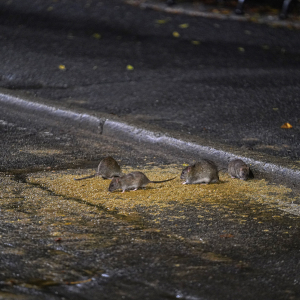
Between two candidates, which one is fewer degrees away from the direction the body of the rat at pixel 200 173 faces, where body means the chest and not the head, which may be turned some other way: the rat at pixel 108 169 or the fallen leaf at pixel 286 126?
the rat

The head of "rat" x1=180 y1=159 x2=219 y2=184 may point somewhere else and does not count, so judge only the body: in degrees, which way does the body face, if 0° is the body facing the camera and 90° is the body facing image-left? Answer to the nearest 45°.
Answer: approximately 90°

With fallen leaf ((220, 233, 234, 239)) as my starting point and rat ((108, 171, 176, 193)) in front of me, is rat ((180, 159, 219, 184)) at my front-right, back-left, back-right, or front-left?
front-right

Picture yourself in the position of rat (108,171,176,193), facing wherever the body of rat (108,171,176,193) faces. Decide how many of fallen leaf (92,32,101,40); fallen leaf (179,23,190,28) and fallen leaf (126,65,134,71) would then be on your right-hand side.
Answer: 3

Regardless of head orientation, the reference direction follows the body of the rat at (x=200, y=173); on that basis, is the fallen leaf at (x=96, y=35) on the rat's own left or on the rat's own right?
on the rat's own right

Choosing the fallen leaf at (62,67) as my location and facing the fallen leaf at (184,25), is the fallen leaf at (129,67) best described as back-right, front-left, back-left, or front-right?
front-right

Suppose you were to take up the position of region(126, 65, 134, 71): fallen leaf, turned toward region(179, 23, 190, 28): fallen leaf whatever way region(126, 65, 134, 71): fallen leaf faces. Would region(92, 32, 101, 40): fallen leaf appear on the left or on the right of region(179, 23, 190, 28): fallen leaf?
left

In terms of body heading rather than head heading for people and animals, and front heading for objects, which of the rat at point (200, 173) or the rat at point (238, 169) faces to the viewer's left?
the rat at point (200, 173)

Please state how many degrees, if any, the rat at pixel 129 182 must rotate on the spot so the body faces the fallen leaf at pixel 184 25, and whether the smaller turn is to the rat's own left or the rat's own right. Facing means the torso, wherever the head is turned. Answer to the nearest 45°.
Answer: approximately 90° to the rat's own right

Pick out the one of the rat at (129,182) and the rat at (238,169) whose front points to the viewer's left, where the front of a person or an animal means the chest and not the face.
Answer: the rat at (129,182)

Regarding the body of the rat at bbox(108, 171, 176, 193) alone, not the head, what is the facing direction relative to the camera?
to the viewer's left

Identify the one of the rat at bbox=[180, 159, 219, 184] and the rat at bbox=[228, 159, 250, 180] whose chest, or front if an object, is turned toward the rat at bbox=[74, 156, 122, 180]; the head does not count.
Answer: the rat at bbox=[180, 159, 219, 184]

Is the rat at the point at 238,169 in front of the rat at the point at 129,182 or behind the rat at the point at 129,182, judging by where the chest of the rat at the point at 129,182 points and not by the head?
behind
